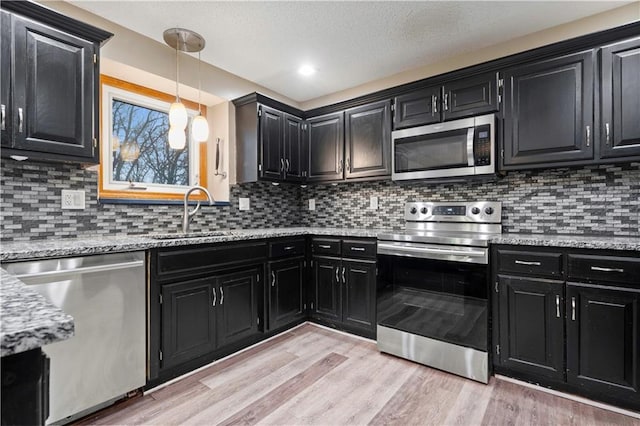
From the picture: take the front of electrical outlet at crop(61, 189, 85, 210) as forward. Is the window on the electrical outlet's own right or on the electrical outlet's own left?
on the electrical outlet's own left

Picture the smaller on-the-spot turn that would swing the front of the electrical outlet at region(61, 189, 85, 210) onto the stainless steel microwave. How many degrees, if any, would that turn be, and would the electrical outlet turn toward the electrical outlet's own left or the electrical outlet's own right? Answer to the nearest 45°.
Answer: approximately 45° to the electrical outlet's own left

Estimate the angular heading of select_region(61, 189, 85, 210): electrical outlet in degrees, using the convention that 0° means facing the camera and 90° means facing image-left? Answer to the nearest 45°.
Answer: approximately 0°

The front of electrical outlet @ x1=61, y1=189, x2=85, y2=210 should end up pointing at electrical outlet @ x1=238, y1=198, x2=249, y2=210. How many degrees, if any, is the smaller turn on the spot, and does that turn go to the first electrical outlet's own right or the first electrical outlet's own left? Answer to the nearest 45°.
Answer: approximately 90° to the first electrical outlet's own left

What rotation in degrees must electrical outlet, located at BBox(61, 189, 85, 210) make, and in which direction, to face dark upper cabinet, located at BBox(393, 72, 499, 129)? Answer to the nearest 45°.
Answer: approximately 45° to its left

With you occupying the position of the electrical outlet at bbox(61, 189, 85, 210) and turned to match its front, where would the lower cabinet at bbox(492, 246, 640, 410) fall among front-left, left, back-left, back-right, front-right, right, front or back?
front-left

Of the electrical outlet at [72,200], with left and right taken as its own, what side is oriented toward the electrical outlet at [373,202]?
left

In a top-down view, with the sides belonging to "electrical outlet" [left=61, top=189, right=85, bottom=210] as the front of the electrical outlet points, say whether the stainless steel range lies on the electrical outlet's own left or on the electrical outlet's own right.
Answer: on the electrical outlet's own left
